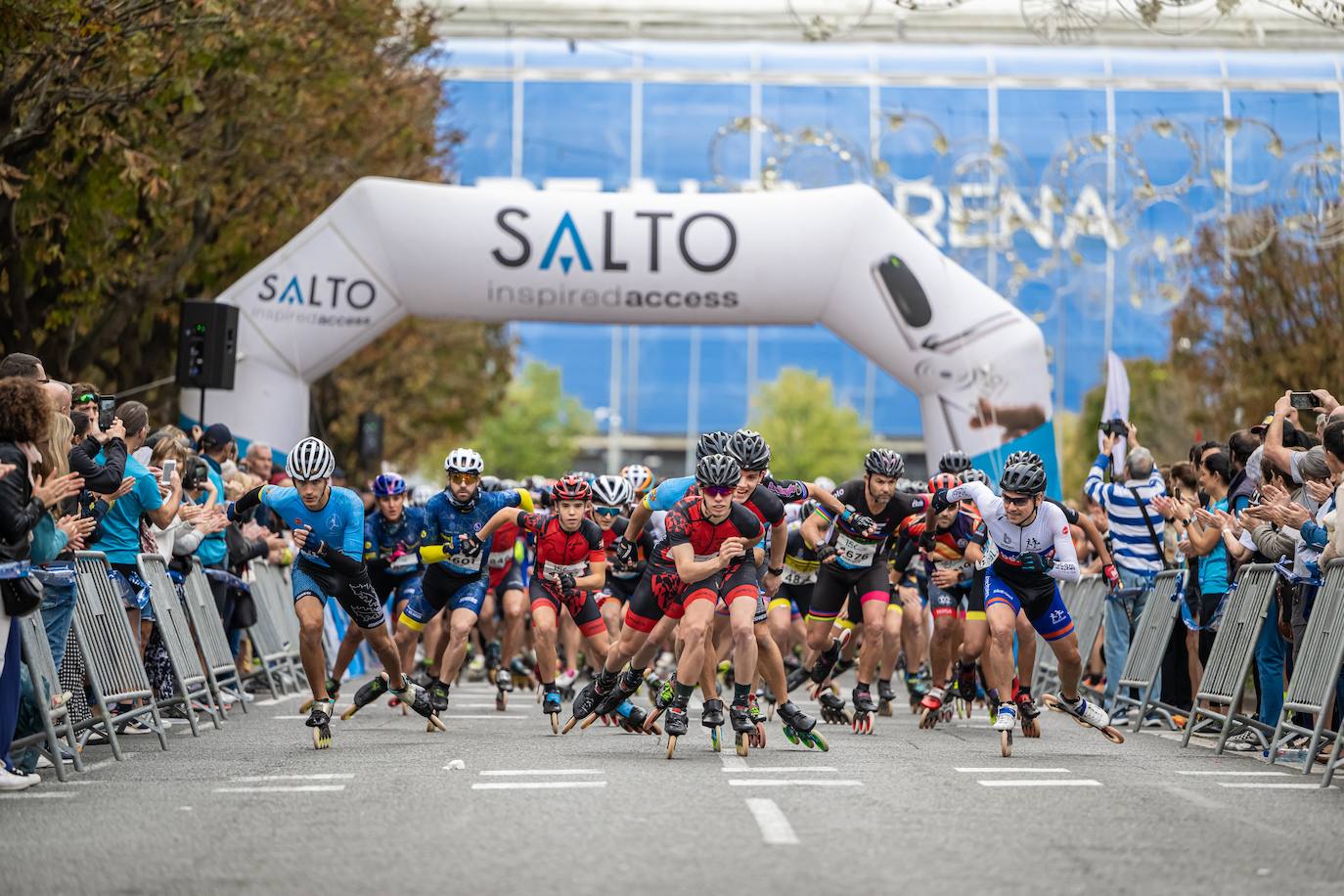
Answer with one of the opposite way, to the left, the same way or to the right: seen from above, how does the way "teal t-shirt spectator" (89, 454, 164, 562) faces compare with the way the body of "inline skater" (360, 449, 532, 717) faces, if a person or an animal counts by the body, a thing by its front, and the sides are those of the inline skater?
to the left

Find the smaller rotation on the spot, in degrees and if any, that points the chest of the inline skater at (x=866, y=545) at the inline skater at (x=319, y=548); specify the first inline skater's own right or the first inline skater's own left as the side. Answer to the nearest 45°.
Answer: approximately 45° to the first inline skater's own right

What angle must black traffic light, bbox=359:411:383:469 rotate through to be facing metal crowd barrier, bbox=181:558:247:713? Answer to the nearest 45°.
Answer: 0° — it already faces it

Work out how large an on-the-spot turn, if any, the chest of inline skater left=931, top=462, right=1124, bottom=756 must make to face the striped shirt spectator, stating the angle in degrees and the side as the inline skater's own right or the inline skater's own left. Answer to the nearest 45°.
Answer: approximately 180°

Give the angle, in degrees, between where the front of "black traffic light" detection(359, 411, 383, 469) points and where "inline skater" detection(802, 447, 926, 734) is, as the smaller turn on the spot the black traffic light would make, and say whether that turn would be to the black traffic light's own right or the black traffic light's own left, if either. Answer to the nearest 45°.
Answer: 0° — it already faces them

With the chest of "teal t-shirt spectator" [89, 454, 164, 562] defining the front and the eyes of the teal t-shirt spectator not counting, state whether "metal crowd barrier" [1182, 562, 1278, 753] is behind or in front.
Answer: in front

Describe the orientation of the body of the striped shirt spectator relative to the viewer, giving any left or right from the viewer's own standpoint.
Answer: facing away from the viewer

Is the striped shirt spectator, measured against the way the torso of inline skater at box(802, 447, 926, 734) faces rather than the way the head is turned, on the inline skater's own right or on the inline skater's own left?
on the inline skater's own left

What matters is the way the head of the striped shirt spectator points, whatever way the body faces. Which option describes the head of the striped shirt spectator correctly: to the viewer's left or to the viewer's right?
to the viewer's left

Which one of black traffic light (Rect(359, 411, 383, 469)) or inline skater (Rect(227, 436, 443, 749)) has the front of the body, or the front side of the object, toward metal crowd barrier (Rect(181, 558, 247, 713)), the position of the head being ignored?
the black traffic light

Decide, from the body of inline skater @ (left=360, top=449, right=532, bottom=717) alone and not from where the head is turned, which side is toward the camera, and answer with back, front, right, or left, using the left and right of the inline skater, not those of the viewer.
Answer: front

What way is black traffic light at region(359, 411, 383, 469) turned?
toward the camera
